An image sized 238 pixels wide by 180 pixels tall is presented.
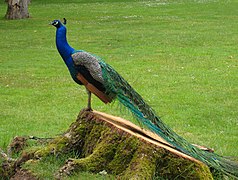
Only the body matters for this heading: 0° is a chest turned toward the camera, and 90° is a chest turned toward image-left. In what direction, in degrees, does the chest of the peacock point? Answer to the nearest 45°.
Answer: approximately 90°
